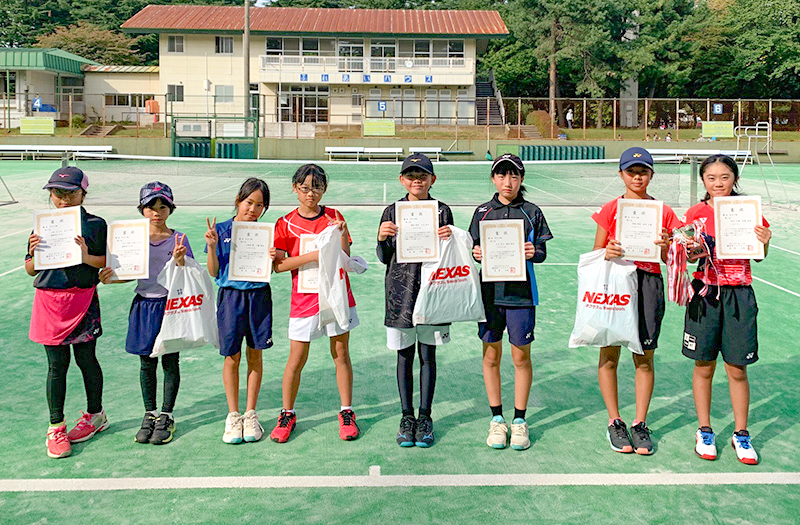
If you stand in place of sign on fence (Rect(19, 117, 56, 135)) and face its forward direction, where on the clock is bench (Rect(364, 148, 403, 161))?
The bench is roughly at 10 o'clock from the sign on fence.

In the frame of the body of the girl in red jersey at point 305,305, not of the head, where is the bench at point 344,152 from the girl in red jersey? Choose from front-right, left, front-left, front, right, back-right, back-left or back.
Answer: back

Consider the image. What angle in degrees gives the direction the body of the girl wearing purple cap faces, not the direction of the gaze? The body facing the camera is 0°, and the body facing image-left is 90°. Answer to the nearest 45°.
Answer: approximately 0°

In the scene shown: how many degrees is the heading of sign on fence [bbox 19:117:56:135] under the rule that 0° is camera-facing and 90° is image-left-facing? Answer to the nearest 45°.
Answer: approximately 0°
